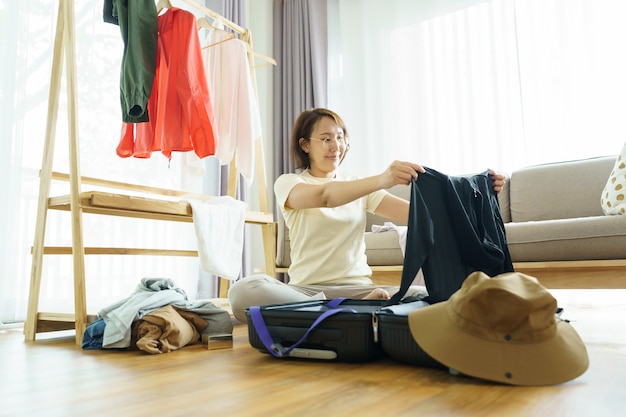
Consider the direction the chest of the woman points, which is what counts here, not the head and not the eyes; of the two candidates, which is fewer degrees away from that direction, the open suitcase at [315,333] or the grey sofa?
the open suitcase

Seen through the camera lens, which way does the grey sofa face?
facing the viewer

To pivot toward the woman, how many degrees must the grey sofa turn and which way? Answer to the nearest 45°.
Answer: approximately 45° to its right

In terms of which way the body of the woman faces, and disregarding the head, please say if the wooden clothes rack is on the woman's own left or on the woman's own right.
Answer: on the woman's own right

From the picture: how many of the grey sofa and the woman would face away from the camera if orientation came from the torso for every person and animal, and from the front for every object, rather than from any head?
0

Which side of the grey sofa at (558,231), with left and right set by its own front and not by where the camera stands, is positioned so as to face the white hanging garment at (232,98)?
right

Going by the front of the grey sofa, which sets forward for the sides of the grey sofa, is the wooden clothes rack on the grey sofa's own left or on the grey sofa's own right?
on the grey sofa's own right

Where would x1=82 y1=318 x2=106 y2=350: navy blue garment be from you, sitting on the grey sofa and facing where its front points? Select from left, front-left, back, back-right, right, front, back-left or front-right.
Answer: front-right

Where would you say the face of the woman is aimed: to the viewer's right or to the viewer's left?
to the viewer's right

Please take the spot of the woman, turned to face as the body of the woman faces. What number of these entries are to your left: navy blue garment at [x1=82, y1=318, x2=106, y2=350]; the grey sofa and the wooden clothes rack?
1

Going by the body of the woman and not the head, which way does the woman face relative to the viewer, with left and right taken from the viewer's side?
facing the viewer and to the right of the viewer

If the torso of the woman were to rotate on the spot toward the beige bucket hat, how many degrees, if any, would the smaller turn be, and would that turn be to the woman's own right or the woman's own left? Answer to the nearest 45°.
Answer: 0° — they already face it
